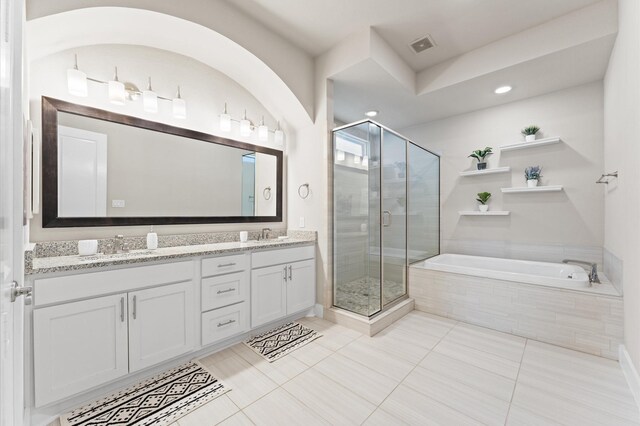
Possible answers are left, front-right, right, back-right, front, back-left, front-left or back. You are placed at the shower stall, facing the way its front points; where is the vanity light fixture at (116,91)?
right

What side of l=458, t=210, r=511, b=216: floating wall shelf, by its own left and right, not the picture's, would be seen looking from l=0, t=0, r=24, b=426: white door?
front

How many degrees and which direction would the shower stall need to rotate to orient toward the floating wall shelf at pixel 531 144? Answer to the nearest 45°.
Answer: approximately 90° to its left

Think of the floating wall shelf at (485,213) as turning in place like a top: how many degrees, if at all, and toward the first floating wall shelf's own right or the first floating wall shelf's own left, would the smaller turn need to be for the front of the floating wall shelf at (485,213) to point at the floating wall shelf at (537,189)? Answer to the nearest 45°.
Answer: approximately 90° to the first floating wall shelf's own left

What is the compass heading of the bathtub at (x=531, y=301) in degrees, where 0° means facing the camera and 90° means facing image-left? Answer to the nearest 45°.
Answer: approximately 45°

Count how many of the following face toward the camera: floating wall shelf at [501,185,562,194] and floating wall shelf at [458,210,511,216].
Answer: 2

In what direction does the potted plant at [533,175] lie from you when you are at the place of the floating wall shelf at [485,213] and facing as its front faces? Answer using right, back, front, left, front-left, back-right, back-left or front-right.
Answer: left

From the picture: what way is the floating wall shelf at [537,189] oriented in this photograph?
toward the camera

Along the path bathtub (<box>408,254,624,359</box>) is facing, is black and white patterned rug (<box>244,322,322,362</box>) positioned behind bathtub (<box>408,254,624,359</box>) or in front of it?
in front

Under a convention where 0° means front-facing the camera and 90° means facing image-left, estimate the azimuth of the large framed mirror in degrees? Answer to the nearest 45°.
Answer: approximately 315°

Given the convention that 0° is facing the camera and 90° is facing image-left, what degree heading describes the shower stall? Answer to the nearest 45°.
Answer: approximately 315°

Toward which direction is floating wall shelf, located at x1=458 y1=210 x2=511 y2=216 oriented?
toward the camera

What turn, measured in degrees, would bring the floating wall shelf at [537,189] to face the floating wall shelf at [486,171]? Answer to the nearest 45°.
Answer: approximately 90° to its right
